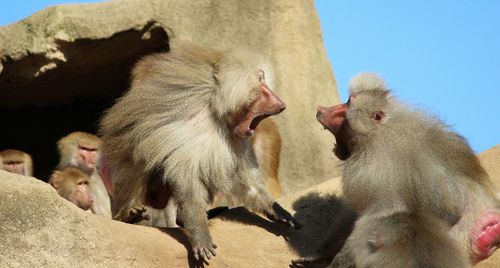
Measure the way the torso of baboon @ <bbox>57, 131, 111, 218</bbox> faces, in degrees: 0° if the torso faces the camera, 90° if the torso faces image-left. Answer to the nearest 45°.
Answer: approximately 315°

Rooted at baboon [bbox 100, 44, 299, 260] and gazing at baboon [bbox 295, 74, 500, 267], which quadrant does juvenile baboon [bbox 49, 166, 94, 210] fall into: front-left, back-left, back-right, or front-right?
back-left
